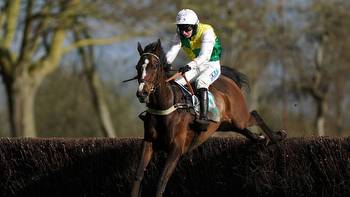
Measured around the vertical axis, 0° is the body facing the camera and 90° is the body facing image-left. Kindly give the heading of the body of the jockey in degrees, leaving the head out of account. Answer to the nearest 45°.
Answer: approximately 45°

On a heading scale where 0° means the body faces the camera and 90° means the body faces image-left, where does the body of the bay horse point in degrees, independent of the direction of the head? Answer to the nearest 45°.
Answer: approximately 45°
